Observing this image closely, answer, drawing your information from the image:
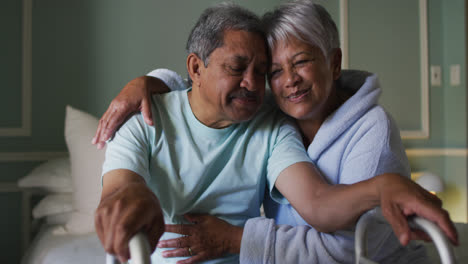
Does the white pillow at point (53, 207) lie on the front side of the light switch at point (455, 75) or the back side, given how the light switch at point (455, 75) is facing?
on the front side

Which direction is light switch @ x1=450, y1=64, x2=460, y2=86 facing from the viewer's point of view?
toward the camera

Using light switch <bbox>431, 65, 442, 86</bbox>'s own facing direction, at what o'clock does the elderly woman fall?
The elderly woman is roughly at 12 o'clock from the light switch.

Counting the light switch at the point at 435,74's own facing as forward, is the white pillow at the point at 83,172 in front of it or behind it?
in front

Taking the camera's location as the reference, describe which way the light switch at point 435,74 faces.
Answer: facing the viewer

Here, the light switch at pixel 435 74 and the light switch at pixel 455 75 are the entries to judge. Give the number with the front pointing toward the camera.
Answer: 2

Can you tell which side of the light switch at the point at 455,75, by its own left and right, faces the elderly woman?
front
